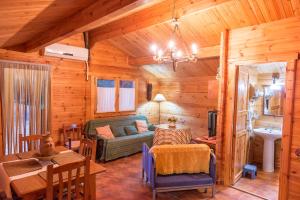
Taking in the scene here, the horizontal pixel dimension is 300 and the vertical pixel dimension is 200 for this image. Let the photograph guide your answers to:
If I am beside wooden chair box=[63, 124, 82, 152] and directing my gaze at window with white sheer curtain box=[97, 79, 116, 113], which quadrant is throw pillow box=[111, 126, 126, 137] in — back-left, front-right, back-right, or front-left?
front-right

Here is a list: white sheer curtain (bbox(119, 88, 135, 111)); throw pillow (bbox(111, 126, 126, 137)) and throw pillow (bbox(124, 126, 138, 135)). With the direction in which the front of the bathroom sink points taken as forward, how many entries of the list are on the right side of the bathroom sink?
3

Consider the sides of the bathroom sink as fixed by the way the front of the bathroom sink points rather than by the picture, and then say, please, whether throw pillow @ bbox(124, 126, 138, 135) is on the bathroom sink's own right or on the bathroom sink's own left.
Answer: on the bathroom sink's own right

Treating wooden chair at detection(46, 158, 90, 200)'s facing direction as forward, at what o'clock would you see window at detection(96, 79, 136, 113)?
The window is roughly at 2 o'clock from the wooden chair.

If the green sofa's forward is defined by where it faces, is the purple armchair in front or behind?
in front

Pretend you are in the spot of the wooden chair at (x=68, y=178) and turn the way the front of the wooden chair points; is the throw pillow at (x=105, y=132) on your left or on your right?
on your right

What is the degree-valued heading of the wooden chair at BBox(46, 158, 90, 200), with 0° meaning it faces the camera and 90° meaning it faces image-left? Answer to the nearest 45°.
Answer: approximately 135°

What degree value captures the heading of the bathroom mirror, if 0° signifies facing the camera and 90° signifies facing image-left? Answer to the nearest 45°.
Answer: approximately 0°

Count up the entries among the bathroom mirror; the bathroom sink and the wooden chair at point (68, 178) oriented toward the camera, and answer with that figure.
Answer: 2

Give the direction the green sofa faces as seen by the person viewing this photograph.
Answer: facing the viewer and to the right of the viewer

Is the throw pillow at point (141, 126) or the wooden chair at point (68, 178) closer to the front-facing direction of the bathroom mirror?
the wooden chair

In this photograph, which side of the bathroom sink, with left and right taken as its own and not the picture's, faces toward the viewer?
front

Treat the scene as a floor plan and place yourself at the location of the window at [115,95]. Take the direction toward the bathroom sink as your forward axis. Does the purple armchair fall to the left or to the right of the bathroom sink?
right

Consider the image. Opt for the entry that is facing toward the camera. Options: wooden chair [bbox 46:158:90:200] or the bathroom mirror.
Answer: the bathroom mirror

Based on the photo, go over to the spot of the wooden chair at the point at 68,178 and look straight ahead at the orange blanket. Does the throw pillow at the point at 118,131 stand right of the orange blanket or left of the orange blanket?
left

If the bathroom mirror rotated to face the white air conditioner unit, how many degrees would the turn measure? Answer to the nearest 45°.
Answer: approximately 45° to its right

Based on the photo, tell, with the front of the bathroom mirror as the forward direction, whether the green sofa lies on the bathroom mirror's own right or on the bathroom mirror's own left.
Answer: on the bathroom mirror's own right
